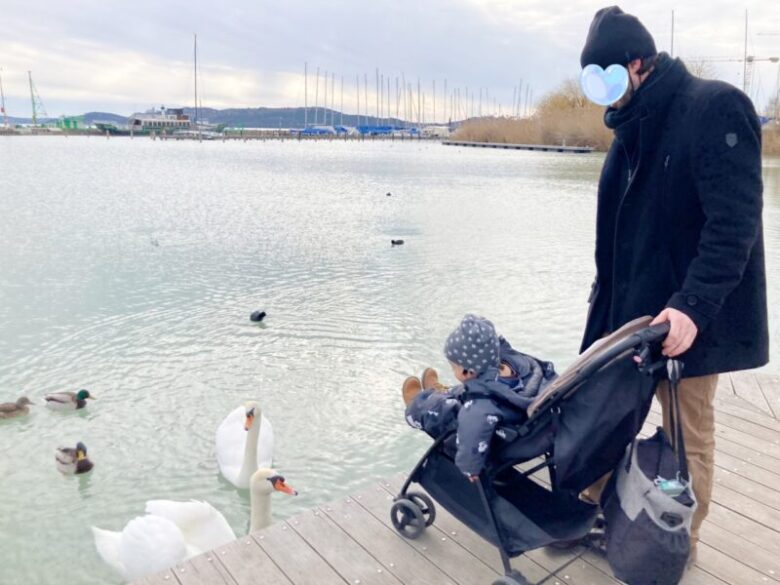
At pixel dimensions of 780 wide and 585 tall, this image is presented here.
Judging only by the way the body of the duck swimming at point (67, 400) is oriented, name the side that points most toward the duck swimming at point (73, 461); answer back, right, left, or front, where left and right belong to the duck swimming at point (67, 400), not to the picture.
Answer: right

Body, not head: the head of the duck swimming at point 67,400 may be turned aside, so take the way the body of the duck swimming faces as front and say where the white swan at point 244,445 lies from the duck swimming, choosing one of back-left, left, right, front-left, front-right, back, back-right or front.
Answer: front-right

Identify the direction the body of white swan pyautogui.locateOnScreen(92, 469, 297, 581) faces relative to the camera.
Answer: to the viewer's right

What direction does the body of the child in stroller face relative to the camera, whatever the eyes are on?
to the viewer's left

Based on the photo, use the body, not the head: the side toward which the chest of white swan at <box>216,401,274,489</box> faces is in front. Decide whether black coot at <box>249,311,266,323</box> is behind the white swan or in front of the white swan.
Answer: behind

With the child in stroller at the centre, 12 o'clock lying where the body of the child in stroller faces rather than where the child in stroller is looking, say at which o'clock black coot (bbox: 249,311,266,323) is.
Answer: The black coot is roughly at 2 o'clock from the child in stroller.

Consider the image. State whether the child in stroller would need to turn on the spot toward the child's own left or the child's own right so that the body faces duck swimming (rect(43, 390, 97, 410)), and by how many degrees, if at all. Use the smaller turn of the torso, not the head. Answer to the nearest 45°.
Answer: approximately 45° to the child's own right

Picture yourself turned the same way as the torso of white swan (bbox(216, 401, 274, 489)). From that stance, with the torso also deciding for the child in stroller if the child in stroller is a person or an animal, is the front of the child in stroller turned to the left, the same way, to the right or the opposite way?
to the right

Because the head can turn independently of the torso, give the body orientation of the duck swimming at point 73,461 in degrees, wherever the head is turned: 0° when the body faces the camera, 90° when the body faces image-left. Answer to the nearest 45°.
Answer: approximately 315°

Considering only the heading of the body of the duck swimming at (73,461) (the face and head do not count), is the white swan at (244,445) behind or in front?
in front

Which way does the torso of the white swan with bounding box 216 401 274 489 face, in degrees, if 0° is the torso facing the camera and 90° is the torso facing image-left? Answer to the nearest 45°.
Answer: approximately 0°

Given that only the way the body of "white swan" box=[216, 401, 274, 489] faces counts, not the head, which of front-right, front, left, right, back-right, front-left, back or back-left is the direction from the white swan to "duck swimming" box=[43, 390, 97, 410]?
back-right
